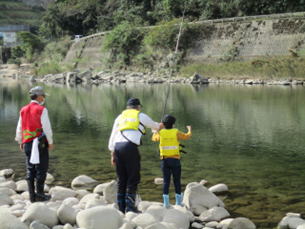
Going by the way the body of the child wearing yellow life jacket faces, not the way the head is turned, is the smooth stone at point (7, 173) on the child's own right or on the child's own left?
on the child's own left

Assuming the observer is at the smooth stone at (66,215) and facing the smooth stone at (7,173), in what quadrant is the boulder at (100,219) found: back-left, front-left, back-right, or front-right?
back-right

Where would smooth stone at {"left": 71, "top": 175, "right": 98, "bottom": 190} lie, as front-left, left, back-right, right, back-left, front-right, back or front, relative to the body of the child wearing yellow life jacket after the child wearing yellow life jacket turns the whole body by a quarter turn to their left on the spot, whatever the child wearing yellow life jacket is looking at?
front-right

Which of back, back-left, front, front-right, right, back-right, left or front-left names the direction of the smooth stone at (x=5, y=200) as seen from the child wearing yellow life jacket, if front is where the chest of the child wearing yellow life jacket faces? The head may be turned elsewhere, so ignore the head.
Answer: left

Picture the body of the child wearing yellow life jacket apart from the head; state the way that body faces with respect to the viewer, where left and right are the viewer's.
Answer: facing away from the viewer

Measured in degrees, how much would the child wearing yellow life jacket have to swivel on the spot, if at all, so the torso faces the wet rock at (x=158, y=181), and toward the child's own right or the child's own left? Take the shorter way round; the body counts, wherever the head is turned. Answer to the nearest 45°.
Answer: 0° — they already face it

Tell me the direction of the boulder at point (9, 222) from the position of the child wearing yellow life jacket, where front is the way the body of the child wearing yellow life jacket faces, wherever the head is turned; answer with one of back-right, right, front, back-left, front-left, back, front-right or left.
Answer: back-left

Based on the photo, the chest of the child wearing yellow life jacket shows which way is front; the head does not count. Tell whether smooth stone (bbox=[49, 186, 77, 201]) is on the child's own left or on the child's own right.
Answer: on the child's own left

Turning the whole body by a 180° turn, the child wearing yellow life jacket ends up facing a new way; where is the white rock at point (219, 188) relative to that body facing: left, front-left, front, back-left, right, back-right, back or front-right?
back-left

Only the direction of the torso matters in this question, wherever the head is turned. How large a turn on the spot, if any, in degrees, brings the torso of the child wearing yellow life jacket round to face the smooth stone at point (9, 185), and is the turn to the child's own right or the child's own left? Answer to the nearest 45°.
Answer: approximately 45° to the child's own left
